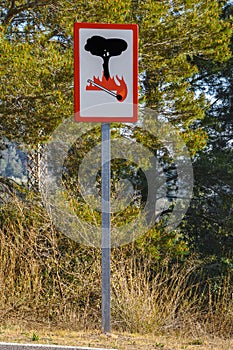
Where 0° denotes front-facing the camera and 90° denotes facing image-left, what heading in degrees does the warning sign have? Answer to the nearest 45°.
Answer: approximately 0°
